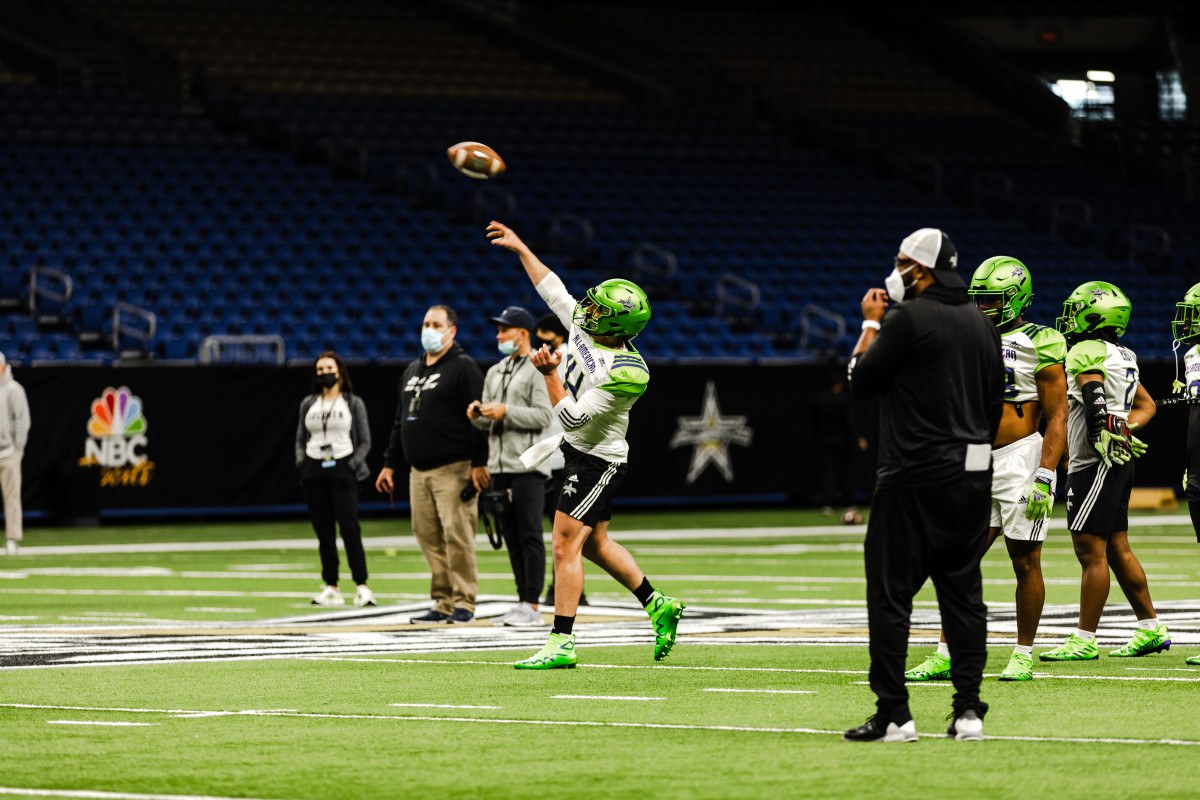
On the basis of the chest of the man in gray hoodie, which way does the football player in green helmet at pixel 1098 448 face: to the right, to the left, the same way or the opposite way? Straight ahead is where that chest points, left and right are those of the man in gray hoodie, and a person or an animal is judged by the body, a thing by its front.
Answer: to the right

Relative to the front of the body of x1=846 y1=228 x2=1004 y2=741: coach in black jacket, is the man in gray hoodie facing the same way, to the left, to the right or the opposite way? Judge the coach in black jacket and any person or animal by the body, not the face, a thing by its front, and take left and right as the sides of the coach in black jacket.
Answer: to the left

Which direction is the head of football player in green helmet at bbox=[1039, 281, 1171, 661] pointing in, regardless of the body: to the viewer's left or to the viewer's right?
to the viewer's left

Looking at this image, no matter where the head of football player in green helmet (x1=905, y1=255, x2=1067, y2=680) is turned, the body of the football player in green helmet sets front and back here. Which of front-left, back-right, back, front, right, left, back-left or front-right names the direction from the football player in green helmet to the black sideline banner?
right

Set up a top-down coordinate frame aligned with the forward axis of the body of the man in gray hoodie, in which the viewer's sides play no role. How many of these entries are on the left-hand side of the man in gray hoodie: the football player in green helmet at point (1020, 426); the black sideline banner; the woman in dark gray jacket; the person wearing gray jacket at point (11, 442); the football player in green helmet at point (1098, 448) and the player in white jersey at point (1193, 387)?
3

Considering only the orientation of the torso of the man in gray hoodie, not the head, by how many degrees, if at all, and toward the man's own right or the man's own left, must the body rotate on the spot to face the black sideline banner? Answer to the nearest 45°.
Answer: approximately 135° to the man's own right

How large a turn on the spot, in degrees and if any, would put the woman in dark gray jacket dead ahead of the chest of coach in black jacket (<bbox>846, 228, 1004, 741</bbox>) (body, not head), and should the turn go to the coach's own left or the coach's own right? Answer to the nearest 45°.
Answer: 0° — they already face them

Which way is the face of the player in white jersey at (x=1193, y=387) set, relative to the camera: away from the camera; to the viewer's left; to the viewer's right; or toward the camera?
to the viewer's left

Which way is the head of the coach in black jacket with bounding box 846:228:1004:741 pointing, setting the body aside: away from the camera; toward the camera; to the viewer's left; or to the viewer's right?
to the viewer's left
